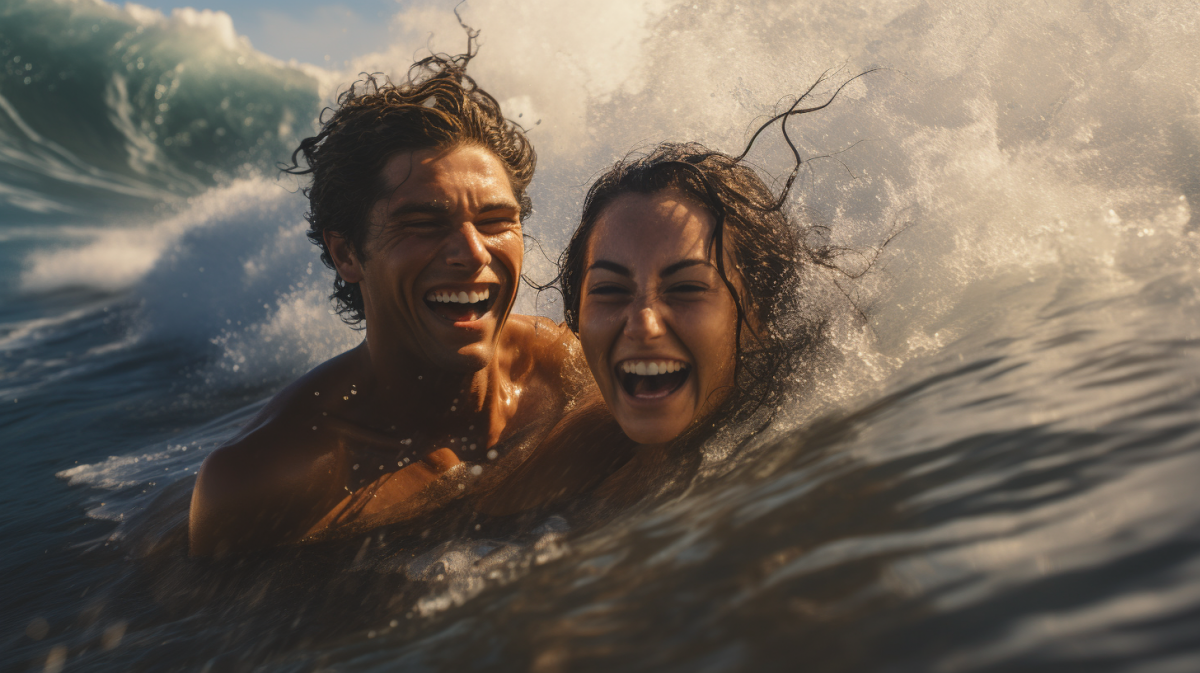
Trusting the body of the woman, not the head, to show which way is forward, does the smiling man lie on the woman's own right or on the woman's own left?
on the woman's own right

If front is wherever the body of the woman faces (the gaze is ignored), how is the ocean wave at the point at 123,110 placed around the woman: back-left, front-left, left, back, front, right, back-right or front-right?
back-right

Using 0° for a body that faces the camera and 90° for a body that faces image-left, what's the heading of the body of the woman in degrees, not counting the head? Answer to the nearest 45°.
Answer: approximately 0°
